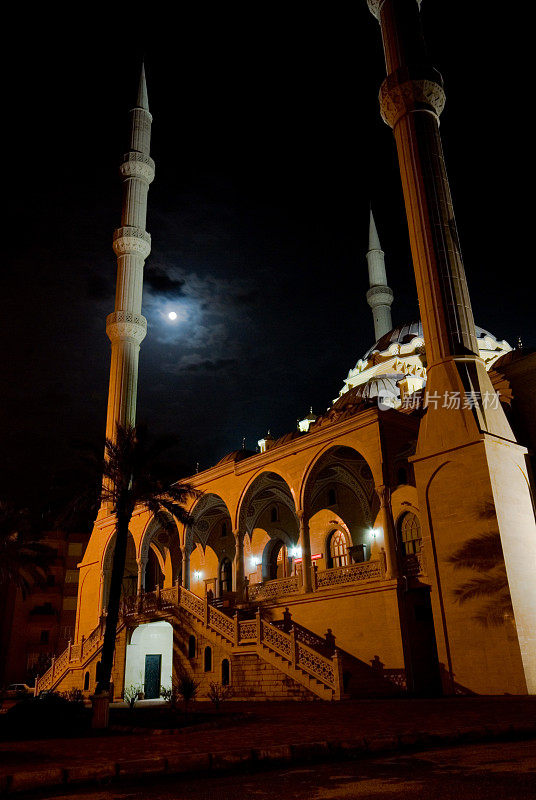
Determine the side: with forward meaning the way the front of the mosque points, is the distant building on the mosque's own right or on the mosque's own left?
on the mosque's own right

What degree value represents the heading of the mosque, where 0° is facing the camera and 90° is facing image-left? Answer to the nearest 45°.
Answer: approximately 45°

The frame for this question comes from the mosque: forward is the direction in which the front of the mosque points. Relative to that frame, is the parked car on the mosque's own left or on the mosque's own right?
on the mosque's own right
